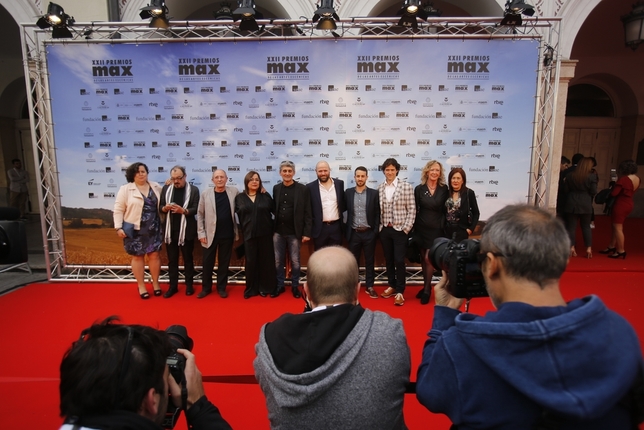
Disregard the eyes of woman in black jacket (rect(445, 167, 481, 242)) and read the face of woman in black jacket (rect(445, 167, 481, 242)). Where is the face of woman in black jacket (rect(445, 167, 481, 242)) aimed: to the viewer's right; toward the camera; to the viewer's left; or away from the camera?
toward the camera

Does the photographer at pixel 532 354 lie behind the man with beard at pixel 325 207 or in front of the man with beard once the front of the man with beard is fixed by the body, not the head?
in front

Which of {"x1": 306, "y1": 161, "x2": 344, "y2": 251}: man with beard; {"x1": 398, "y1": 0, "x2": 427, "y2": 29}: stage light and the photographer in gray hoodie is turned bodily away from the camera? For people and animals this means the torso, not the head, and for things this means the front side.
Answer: the photographer in gray hoodie

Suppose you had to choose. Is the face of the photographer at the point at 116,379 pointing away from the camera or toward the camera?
away from the camera

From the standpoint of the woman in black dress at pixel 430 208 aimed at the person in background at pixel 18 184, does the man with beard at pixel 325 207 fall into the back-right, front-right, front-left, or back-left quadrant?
front-left

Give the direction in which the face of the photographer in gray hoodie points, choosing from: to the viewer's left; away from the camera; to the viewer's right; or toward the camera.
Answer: away from the camera

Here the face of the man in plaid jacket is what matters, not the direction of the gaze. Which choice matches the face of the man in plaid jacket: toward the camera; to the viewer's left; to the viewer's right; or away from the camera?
toward the camera

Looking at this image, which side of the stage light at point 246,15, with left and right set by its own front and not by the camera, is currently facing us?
front

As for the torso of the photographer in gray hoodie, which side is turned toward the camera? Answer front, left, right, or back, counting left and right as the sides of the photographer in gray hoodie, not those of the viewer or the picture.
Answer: back

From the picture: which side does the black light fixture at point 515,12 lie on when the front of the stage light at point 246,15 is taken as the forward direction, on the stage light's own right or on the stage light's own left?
on the stage light's own left

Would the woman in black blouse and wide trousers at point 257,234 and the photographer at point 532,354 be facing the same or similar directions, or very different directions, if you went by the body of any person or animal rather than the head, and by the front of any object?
very different directions

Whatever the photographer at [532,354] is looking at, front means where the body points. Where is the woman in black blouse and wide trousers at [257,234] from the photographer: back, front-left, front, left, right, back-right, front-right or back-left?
front

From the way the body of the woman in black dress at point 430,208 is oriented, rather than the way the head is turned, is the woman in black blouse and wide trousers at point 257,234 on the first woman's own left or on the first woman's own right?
on the first woman's own right

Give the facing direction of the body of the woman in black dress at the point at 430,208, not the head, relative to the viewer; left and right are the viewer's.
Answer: facing the viewer

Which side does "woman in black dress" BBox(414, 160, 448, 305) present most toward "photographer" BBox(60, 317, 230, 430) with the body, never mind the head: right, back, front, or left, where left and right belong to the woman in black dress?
front
